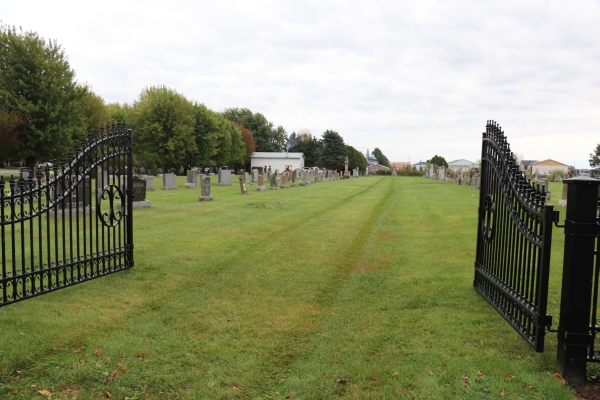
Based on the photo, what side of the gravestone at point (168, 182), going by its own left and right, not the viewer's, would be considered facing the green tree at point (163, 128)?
back

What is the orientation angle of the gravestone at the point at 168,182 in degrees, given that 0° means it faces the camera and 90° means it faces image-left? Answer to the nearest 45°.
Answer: approximately 0°

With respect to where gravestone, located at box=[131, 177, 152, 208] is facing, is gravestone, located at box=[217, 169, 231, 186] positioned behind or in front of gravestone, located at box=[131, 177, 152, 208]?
behind

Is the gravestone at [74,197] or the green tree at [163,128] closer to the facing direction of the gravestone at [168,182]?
the gravestone

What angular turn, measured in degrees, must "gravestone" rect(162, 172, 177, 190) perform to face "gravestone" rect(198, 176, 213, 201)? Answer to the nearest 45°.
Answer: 0° — it already faces it

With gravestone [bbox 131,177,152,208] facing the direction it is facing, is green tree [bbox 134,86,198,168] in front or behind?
behind

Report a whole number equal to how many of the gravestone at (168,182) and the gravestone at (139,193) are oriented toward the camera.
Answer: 2

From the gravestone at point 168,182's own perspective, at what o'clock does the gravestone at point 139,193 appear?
the gravestone at point 139,193 is roughly at 12 o'clock from the gravestone at point 168,182.
